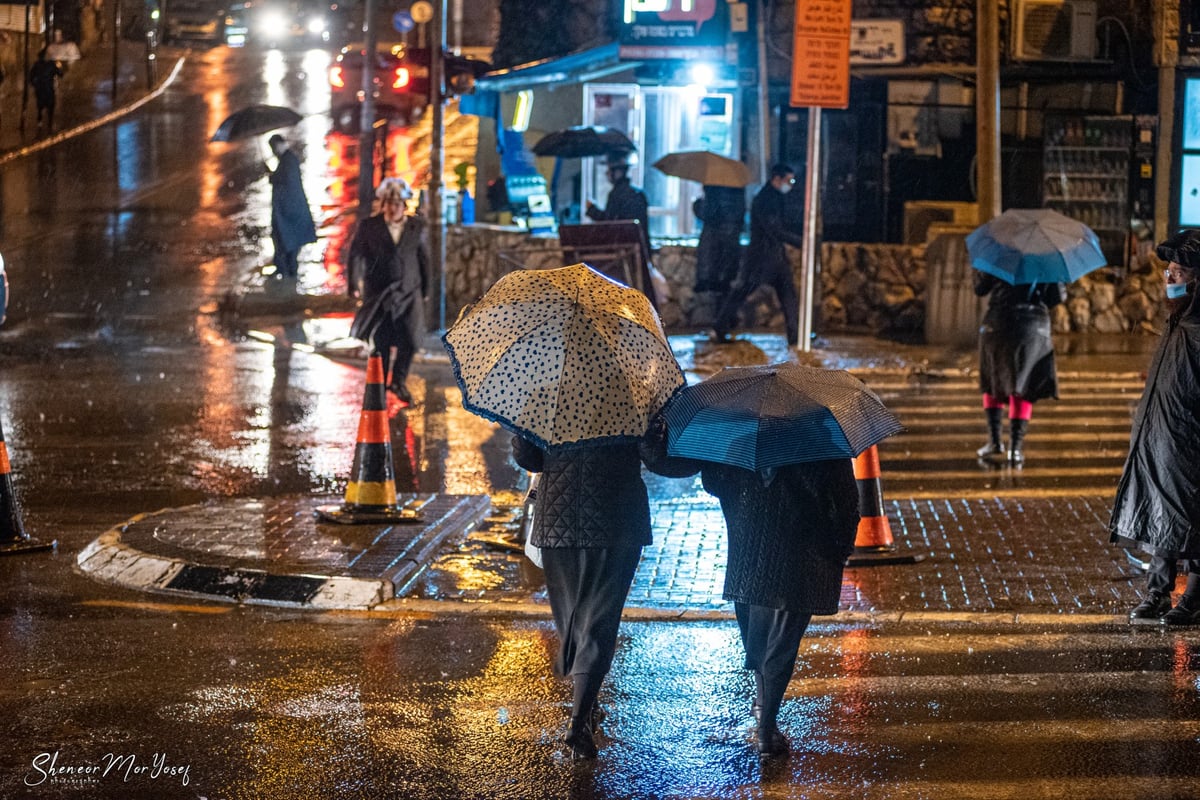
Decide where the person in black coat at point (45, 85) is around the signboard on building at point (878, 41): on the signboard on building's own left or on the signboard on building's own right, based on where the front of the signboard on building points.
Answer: on the signboard on building's own right

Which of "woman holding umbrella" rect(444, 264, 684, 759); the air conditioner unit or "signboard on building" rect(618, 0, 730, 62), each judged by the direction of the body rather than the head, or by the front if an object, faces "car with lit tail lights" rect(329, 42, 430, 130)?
the woman holding umbrella

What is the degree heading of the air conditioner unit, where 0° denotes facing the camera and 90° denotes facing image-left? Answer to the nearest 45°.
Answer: approximately 0°

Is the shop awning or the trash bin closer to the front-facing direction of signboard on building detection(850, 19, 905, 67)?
the trash bin

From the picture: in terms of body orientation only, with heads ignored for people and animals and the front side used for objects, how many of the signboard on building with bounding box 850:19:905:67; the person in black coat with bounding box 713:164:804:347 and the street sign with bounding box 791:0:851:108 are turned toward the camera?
2

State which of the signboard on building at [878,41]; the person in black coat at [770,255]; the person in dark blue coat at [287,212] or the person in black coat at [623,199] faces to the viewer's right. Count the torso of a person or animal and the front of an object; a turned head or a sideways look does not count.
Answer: the person in black coat at [770,255]

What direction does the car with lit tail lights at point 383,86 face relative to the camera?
away from the camera

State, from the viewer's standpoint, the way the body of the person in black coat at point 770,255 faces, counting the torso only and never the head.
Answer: to the viewer's right
